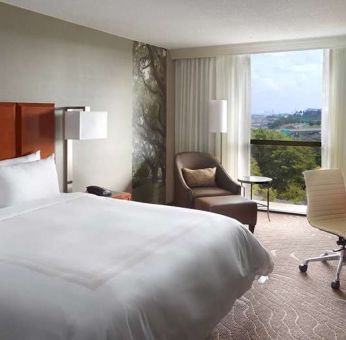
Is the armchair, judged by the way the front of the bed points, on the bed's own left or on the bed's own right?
on the bed's own left

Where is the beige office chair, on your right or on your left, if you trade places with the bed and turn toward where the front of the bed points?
on your left

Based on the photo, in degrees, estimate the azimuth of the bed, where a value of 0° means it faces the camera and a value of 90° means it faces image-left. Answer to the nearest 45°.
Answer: approximately 315°

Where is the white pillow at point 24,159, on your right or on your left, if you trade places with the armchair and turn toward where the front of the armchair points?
on your right
